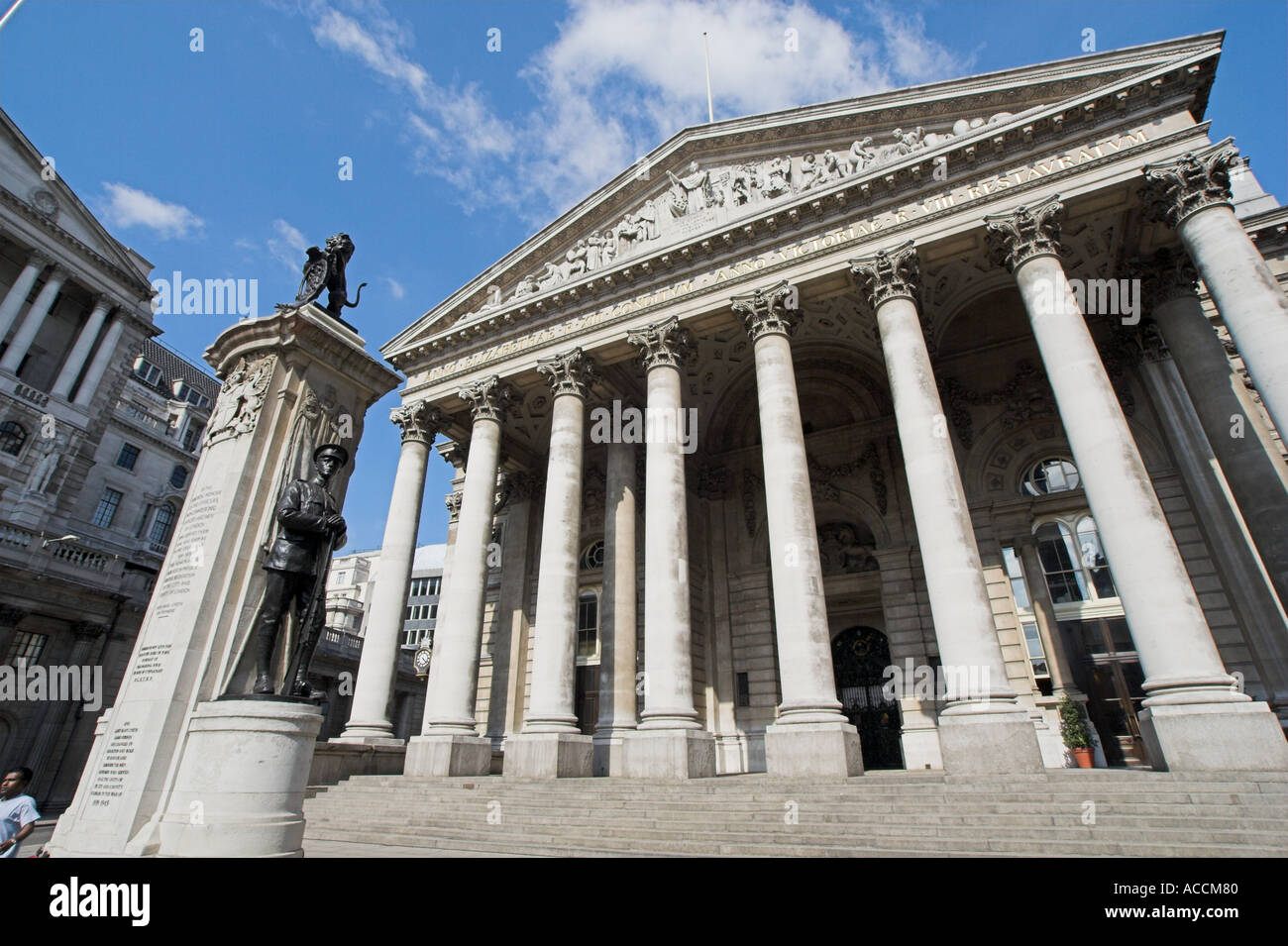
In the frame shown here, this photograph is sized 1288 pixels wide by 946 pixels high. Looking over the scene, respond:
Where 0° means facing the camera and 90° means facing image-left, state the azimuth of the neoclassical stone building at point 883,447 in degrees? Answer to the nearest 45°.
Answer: approximately 45°

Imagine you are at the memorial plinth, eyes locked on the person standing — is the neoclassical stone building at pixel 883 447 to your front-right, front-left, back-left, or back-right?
back-right

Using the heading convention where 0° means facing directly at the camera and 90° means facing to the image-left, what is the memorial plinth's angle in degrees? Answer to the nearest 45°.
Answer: approximately 45°

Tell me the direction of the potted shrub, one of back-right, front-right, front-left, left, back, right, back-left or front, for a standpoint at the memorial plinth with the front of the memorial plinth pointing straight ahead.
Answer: back-left

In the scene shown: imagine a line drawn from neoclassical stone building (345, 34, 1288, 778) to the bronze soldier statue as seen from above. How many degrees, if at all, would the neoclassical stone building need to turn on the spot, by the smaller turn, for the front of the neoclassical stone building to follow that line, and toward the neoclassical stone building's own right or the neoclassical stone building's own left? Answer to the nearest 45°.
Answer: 0° — it already faces it
